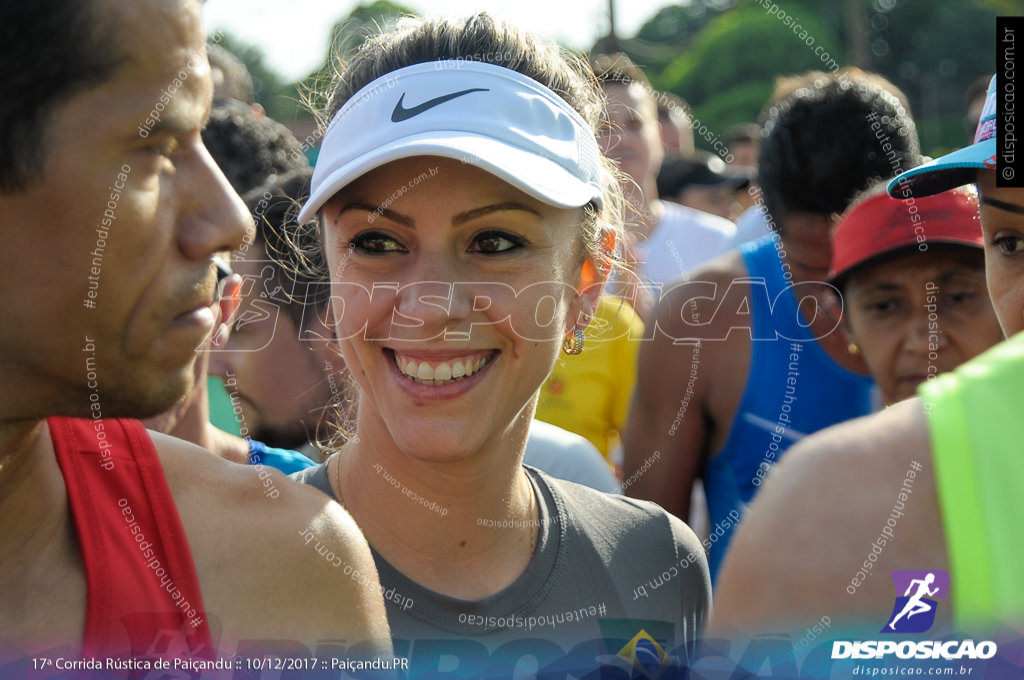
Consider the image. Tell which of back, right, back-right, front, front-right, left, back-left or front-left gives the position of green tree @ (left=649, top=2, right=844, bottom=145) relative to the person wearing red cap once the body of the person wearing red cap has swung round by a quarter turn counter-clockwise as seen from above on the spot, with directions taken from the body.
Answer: left

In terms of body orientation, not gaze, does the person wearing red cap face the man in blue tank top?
no

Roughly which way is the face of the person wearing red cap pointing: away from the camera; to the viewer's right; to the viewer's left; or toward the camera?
toward the camera

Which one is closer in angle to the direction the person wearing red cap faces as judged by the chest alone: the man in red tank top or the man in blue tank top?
the man in red tank top

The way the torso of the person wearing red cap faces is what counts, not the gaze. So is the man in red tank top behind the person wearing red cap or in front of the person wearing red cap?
in front

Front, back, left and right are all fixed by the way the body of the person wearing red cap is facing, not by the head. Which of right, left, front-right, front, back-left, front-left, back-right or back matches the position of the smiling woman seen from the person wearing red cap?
front-right

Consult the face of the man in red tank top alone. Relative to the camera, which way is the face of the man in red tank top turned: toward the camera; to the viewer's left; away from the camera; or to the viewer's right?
to the viewer's right

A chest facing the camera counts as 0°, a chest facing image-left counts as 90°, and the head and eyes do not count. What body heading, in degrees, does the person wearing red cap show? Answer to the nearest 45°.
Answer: approximately 0°
